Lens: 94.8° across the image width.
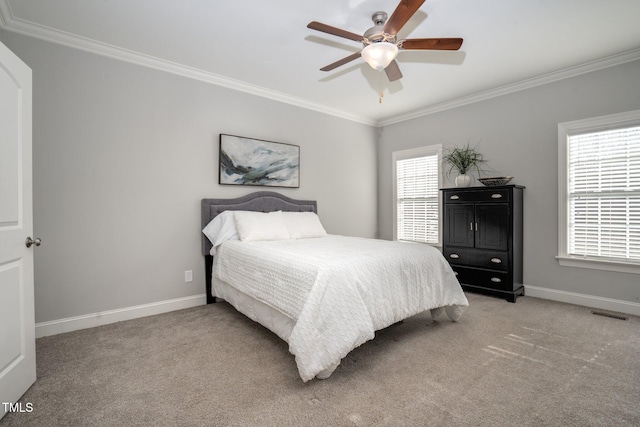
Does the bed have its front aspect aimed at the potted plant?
no

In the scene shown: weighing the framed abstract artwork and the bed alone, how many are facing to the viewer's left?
0

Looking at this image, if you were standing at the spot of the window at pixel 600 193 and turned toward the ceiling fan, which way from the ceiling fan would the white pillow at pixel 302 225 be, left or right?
right

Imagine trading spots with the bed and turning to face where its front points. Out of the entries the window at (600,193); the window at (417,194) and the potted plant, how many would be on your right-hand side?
0

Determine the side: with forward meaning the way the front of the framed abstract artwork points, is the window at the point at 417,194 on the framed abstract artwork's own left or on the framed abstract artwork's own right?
on the framed abstract artwork's own left

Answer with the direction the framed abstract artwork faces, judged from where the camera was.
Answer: facing the viewer and to the right of the viewer

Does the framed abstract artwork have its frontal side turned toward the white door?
no

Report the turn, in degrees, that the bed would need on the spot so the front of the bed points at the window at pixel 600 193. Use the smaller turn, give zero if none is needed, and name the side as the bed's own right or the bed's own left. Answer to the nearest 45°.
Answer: approximately 45° to the bed's own left

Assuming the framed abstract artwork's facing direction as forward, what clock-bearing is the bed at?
The bed is roughly at 1 o'clock from the framed abstract artwork.

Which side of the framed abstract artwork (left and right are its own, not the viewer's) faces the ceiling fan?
front

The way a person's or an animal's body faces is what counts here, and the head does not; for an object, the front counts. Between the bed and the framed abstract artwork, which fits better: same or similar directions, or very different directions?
same or similar directions

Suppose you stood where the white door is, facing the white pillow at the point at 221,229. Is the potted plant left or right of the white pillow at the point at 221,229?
right

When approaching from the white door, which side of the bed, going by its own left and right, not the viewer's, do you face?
right
